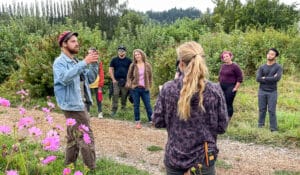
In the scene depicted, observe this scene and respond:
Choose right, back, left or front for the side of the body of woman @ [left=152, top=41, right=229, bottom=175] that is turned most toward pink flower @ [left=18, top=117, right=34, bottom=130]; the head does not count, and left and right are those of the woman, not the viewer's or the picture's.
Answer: left

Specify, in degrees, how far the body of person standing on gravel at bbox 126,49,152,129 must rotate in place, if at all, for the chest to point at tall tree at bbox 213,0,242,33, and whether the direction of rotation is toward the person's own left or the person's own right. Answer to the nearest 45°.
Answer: approximately 180°

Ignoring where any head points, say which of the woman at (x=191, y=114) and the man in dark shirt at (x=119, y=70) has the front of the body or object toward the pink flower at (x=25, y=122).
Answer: the man in dark shirt

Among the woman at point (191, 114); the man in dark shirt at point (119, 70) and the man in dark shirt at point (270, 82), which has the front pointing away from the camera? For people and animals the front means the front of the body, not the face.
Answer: the woman

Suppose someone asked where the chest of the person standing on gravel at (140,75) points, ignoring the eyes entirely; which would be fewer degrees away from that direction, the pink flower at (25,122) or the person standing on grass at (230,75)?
the pink flower

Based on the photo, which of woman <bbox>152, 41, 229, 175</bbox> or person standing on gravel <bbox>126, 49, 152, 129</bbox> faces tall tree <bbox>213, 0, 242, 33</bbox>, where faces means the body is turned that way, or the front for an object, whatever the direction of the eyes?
the woman

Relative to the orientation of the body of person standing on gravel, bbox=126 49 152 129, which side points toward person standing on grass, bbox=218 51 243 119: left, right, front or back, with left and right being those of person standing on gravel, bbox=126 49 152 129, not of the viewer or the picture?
left

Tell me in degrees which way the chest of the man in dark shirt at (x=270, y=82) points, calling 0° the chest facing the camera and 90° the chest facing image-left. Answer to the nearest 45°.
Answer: approximately 0°

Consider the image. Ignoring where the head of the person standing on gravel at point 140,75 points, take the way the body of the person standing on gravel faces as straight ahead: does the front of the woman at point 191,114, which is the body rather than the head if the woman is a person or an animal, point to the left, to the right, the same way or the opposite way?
the opposite way

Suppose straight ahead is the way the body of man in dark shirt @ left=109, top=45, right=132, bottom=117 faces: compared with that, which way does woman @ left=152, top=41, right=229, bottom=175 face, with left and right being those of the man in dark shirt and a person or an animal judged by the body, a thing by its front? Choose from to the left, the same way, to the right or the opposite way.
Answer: the opposite way

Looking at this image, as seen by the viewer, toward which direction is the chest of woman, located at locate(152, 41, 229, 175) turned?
away from the camera

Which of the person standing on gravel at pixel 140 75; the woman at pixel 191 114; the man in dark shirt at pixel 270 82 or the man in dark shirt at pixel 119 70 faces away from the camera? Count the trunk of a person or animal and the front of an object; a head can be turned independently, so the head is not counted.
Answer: the woman

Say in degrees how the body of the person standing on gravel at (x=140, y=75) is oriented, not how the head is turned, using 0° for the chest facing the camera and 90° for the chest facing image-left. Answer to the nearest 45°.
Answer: approximately 0°

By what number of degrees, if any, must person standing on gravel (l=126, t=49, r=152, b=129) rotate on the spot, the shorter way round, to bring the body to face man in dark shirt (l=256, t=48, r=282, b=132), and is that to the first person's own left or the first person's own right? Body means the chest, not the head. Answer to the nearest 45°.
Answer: approximately 90° to the first person's own left

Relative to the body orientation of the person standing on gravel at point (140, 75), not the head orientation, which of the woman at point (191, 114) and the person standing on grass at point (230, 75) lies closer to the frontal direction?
the woman
